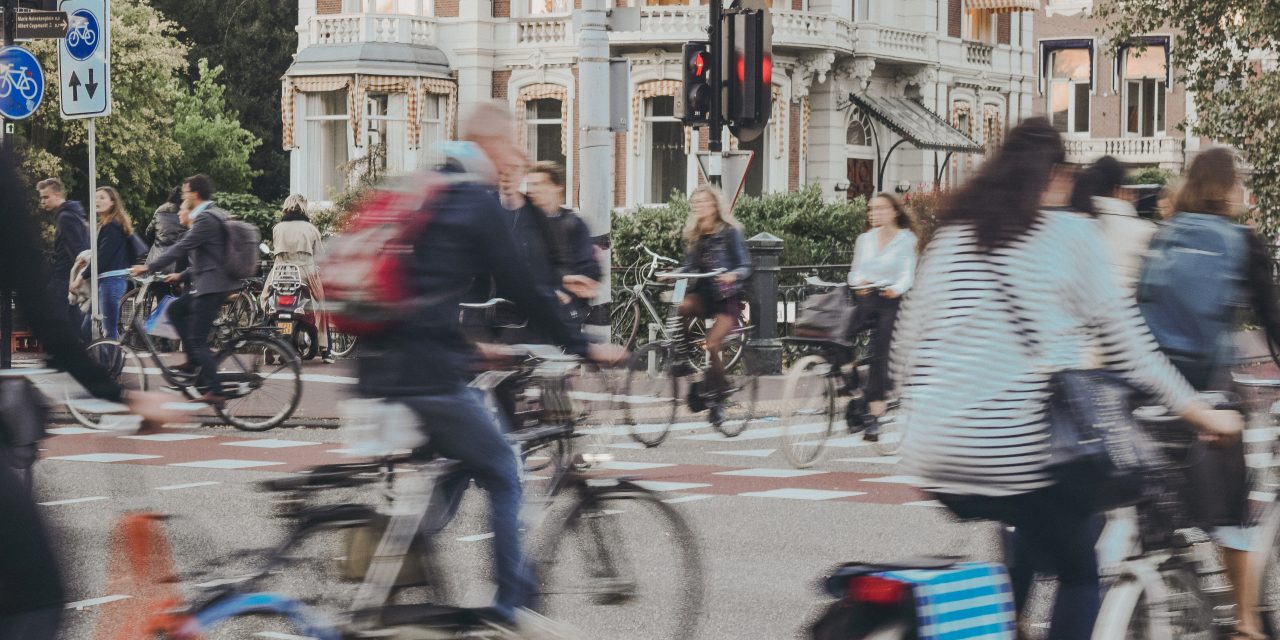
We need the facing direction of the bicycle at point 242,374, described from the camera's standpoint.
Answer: facing to the left of the viewer

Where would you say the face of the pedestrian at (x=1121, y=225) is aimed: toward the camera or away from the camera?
away from the camera

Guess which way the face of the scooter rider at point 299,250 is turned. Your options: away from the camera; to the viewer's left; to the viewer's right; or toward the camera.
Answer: away from the camera

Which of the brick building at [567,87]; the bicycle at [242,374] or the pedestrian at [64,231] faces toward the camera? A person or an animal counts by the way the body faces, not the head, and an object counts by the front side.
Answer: the brick building

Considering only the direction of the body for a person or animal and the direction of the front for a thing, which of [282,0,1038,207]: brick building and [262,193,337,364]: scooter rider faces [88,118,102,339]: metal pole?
the brick building

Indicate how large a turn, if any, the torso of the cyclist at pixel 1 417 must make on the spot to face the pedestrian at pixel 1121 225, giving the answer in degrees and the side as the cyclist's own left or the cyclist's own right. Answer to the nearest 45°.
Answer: approximately 45° to the cyclist's own left

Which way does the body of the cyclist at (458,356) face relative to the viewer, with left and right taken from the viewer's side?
facing to the right of the viewer

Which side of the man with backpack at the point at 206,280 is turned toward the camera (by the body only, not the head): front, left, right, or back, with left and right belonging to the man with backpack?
left

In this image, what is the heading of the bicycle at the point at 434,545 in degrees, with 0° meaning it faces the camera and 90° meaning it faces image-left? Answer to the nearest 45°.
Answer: approximately 270°

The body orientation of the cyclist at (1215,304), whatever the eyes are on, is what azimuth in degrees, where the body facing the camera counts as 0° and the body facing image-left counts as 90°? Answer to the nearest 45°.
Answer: approximately 225°

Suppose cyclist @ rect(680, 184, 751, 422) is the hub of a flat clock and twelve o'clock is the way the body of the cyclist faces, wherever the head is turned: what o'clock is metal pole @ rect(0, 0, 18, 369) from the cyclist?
The metal pole is roughly at 2 o'clock from the cyclist.

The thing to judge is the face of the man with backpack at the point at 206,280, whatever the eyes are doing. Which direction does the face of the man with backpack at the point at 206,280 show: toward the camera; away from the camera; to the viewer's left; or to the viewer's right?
to the viewer's left

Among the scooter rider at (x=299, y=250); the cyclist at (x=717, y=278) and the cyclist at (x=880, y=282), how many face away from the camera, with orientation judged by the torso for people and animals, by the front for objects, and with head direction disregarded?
1

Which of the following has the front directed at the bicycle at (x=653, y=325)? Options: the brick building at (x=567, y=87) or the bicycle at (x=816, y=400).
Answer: the brick building

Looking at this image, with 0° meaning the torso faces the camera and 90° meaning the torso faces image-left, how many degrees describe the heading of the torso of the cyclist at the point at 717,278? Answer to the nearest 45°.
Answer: approximately 45°

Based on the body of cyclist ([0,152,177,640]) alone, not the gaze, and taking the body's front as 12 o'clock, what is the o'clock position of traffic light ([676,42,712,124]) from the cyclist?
The traffic light is roughly at 10 o'clock from the cyclist.

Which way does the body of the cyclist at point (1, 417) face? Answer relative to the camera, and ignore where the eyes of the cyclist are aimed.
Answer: to the viewer's right

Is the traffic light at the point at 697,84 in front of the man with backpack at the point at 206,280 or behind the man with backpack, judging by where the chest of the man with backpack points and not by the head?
behind

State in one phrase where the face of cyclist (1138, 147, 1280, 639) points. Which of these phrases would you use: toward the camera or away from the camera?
away from the camera
